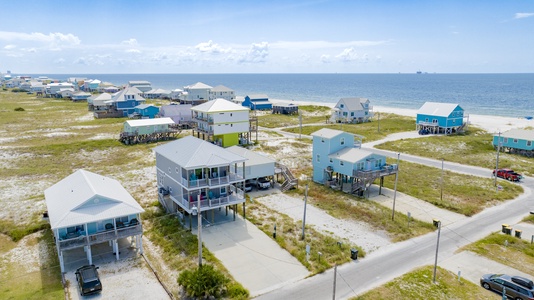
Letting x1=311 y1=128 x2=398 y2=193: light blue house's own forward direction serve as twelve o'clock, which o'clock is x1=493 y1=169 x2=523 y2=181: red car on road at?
The red car on road is roughly at 10 o'clock from the light blue house.

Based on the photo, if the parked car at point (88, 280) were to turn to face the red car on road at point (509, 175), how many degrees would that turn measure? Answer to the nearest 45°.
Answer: approximately 90° to its right

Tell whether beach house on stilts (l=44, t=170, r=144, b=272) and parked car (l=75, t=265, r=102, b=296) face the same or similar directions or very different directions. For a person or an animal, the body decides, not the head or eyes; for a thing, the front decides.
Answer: very different directions

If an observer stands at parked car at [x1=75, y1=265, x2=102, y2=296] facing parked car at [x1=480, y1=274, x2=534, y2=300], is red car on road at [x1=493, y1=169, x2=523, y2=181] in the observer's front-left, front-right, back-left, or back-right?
front-left

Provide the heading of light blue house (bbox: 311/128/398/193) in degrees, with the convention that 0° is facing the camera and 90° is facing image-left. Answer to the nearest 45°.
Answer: approximately 315°

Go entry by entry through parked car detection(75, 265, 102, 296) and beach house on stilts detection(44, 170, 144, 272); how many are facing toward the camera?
1

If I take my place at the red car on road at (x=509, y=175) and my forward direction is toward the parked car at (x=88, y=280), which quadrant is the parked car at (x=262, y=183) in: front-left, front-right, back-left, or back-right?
front-right

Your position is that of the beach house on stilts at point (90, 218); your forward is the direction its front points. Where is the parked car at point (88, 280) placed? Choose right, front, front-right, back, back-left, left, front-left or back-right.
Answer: front

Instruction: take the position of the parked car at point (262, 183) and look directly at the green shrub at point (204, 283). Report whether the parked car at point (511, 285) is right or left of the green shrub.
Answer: left

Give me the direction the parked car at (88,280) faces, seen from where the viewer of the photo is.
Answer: facing away from the viewer

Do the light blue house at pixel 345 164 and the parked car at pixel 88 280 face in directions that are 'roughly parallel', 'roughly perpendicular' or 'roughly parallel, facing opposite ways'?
roughly parallel, facing opposite ways

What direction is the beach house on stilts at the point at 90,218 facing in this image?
toward the camera

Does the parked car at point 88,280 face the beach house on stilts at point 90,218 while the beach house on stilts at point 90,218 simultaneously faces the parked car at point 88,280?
yes

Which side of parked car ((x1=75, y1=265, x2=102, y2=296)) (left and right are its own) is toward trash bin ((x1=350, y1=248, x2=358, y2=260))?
right

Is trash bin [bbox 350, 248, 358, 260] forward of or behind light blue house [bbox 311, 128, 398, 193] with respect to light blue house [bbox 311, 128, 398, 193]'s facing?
forward

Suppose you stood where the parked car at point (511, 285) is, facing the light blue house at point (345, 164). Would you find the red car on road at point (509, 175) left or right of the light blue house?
right

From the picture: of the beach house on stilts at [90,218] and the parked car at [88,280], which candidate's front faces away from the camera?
the parked car
